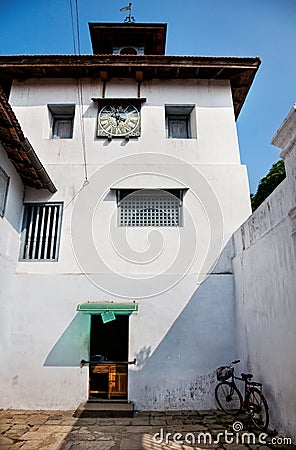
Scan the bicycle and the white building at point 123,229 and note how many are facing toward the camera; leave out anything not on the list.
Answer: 1

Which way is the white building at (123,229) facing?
toward the camera

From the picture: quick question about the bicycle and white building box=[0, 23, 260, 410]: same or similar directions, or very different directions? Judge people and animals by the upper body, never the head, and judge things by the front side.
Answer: very different directions

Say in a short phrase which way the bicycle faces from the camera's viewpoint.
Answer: facing away from the viewer and to the left of the viewer

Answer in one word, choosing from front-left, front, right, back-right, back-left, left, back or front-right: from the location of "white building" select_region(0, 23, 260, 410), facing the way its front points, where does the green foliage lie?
back-left

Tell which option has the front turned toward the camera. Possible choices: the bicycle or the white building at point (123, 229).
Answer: the white building
